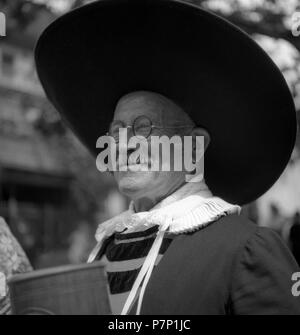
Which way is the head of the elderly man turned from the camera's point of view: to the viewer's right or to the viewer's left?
to the viewer's left

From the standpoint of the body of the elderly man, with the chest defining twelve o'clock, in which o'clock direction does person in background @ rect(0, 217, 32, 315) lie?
The person in background is roughly at 2 o'clock from the elderly man.

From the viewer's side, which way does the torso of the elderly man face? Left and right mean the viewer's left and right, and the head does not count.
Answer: facing the viewer and to the left of the viewer
